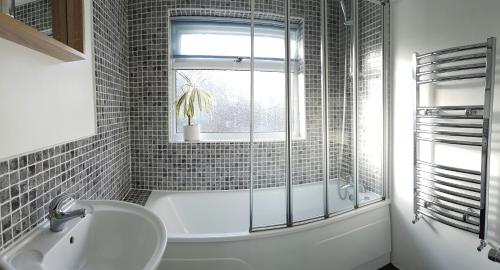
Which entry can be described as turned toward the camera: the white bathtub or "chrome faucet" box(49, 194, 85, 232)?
the white bathtub

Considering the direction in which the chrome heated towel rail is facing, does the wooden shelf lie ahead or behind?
ahead

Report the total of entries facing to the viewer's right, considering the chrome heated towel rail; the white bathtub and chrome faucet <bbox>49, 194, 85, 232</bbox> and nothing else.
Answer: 1

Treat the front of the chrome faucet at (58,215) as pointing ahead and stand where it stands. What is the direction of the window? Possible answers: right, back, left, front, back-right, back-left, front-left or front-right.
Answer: front-left

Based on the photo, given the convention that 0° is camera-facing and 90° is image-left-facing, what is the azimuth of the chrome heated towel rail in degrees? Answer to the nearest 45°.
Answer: approximately 45°

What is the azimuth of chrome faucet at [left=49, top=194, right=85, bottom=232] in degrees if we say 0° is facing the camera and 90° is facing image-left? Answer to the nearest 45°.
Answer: approximately 270°

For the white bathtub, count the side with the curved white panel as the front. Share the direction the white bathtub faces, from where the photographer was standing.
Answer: facing the viewer

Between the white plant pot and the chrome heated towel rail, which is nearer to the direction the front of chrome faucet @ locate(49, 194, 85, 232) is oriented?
the chrome heated towel rail

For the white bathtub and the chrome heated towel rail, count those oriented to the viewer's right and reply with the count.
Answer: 0

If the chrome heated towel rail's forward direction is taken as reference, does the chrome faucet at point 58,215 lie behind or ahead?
ahead
